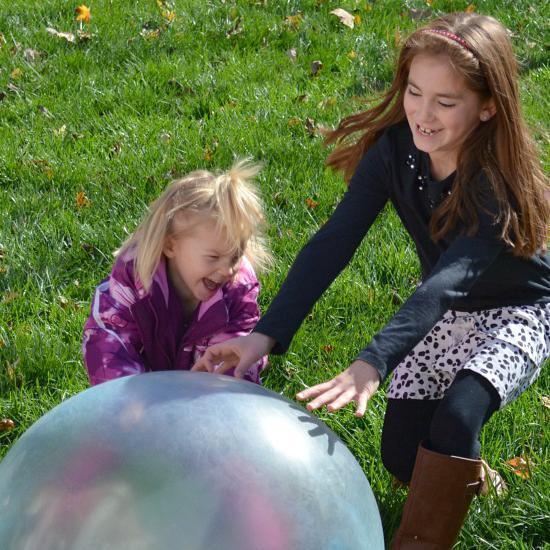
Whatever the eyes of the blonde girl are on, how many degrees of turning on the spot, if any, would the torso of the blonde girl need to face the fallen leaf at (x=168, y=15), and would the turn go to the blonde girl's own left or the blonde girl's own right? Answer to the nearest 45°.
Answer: approximately 135° to the blonde girl's own left

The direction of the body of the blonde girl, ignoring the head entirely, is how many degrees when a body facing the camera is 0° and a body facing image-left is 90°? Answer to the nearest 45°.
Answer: approximately 315°

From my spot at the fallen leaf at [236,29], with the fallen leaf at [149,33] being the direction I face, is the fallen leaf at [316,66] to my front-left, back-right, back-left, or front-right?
back-left

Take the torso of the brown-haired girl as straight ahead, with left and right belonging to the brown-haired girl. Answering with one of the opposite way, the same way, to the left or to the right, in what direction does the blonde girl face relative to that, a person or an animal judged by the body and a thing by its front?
to the left

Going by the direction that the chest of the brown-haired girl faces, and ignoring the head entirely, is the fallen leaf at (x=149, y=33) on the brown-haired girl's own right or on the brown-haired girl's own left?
on the brown-haired girl's own right

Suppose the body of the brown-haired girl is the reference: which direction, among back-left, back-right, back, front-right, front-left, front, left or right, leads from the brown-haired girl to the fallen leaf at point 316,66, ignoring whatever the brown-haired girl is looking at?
back-right

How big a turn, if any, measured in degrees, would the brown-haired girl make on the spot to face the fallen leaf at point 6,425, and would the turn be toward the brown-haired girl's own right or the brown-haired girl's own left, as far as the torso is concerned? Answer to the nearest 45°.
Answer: approximately 45° to the brown-haired girl's own right

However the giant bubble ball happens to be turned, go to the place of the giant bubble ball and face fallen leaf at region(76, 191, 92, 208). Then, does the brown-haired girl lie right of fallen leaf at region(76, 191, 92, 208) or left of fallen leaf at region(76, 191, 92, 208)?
right

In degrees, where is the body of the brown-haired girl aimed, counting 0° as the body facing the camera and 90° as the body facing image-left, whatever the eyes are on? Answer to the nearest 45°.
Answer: approximately 45°

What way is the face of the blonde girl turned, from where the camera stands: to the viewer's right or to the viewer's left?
to the viewer's right

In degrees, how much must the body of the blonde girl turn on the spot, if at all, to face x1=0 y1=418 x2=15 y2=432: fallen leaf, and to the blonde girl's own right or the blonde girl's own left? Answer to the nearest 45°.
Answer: approximately 135° to the blonde girl's own right

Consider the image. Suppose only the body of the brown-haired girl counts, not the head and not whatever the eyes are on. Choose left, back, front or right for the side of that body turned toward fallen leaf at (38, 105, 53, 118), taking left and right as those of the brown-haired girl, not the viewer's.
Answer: right

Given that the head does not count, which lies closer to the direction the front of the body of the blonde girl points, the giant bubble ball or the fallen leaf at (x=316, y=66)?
the giant bubble ball
